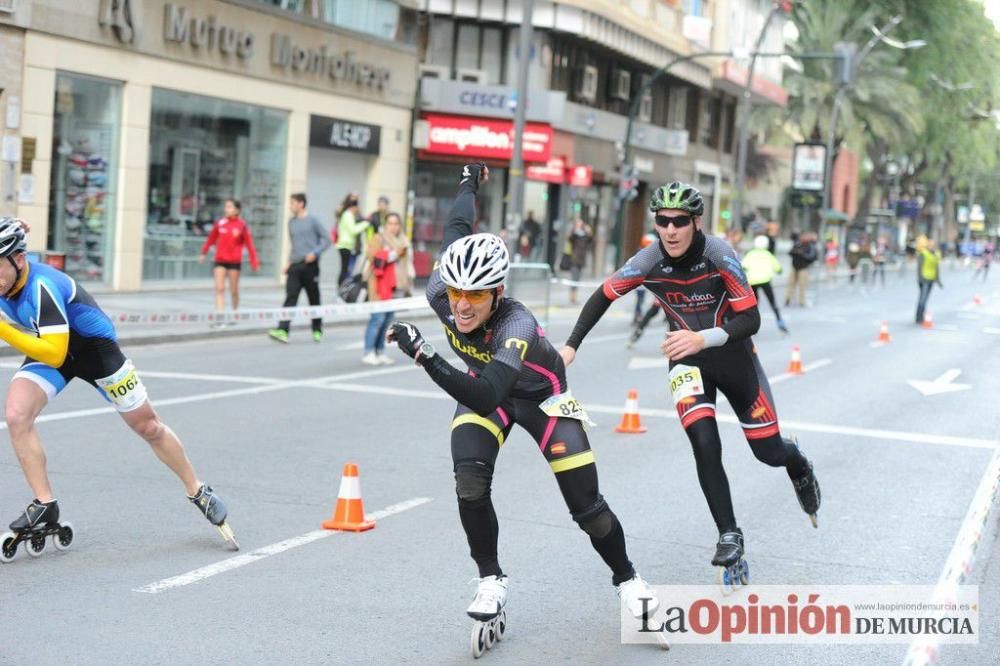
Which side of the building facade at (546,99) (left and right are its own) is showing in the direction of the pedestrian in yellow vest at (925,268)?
front

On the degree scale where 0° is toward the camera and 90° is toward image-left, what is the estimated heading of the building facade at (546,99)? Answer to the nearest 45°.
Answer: approximately 315°

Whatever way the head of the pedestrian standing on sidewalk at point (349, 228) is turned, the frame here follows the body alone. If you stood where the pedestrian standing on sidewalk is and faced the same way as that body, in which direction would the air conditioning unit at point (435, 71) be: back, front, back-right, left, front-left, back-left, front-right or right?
left

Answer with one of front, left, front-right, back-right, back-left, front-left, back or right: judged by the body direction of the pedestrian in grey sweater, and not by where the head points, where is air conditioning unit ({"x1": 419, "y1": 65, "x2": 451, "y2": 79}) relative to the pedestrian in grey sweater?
back-right

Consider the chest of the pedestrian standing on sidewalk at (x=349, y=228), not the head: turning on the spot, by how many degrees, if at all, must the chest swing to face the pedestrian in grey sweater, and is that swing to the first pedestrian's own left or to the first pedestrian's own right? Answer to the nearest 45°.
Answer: approximately 90° to the first pedestrian's own right

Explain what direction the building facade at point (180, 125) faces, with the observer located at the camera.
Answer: facing the viewer and to the right of the viewer

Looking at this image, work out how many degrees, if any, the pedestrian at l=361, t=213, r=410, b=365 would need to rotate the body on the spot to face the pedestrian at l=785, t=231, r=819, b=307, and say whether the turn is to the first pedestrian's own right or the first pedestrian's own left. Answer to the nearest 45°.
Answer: approximately 90° to the first pedestrian's own left
